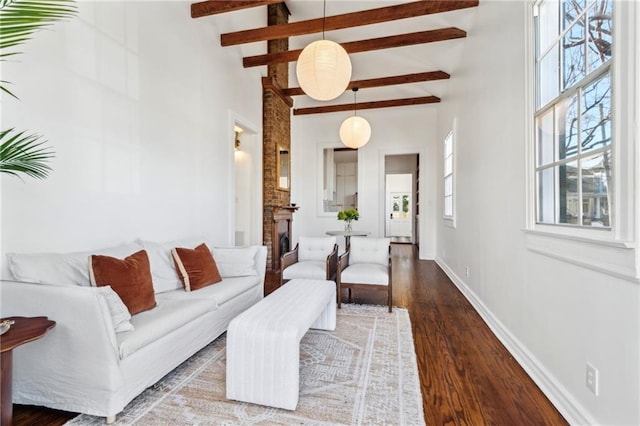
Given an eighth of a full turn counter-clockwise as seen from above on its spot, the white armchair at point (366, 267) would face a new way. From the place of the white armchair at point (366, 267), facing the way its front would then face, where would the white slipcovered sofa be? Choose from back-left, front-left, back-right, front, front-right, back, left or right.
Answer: right

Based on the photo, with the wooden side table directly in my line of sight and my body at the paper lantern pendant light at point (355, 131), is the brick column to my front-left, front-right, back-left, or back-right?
front-right

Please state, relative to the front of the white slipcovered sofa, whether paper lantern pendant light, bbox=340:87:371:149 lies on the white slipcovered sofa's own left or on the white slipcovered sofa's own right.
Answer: on the white slipcovered sofa's own left

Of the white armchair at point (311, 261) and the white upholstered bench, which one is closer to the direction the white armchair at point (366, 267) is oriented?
the white upholstered bench

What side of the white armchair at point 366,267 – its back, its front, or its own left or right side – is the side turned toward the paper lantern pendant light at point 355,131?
back

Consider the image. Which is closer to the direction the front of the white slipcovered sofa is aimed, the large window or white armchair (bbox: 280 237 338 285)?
the large window

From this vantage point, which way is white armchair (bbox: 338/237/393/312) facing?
toward the camera

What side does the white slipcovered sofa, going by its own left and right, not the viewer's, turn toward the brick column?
left

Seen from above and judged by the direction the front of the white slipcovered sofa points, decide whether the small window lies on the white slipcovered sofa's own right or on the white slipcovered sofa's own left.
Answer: on the white slipcovered sofa's own left

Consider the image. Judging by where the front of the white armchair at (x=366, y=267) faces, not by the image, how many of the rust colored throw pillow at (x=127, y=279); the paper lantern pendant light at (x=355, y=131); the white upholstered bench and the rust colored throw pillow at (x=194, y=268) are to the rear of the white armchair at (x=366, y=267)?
1

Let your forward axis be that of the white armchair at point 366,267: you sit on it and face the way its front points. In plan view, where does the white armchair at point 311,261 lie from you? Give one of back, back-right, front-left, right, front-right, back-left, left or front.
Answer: right

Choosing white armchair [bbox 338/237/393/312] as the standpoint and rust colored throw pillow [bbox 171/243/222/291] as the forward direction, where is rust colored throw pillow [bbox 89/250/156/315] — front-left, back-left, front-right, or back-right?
front-left

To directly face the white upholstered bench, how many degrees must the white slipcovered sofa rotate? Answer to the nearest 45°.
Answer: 0° — it already faces it

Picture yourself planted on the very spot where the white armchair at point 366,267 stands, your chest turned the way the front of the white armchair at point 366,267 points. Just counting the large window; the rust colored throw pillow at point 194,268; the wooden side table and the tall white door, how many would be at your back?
1
